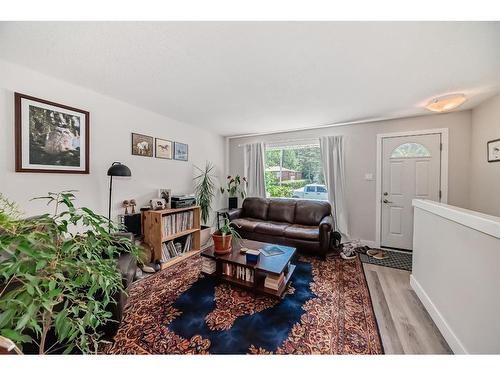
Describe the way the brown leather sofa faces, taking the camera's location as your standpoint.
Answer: facing the viewer and to the left of the viewer

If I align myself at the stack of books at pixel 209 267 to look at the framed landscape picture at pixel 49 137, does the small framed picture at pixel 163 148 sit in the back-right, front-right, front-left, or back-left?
front-right

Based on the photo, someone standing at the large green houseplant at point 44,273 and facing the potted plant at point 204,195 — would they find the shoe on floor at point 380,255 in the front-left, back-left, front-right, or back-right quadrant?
front-right

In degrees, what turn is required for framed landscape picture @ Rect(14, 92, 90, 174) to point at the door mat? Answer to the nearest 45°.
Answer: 0° — it already faces it

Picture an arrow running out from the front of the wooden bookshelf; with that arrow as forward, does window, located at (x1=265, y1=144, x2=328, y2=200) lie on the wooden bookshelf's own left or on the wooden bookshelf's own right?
on the wooden bookshelf's own left

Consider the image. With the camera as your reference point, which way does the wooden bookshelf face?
facing the viewer and to the right of the viewer

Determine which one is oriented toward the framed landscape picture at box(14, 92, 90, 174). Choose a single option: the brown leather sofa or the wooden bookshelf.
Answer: the brown leather sofa

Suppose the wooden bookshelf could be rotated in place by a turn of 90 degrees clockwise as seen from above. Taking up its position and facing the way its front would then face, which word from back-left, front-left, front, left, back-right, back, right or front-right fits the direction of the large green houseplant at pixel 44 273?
front-left

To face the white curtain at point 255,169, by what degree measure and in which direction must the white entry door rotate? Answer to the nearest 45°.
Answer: approximately 90° to its right

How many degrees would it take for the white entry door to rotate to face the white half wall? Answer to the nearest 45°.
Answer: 0° — it already faces it

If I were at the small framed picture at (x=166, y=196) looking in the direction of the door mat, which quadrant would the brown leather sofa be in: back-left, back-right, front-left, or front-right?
front-left

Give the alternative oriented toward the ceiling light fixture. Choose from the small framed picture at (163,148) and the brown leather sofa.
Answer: the small framed picture

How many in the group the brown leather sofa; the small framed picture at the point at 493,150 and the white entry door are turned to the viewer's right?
0

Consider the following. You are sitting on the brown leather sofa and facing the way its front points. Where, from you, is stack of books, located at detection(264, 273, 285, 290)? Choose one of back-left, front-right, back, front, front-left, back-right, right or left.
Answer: front-left

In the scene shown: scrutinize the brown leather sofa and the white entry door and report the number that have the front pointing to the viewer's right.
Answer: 0

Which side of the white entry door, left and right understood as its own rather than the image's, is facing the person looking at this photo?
front

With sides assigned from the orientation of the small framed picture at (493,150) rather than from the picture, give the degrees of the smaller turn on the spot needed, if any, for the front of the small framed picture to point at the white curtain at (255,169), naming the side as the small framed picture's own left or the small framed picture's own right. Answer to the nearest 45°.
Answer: approximately 45° to the small framed picture's own right

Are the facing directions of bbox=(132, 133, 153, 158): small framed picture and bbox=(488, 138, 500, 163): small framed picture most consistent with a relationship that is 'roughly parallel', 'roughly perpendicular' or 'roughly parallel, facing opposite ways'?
roughly parallel, facing opposite ways
